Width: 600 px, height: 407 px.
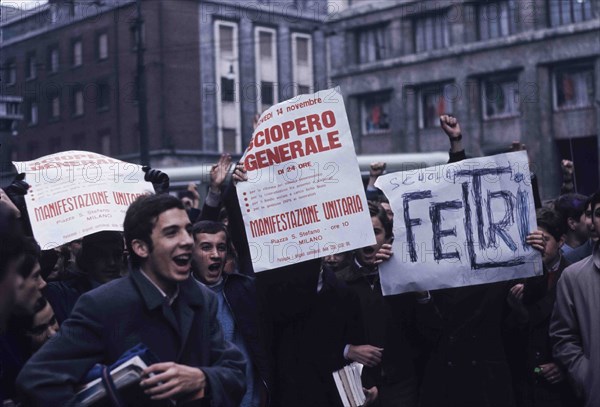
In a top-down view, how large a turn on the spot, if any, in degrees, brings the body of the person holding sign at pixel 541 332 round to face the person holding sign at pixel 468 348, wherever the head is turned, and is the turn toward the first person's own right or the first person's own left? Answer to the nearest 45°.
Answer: approximately 45° to the first person's own right

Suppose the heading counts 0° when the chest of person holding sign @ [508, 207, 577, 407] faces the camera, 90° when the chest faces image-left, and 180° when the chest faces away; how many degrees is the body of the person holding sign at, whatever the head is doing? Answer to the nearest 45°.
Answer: approximately 45°

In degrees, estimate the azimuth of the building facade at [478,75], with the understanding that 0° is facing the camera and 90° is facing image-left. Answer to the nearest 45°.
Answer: approximately 45°

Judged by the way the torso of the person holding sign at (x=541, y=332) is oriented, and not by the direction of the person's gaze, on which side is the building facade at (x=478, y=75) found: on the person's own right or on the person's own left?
on the person's own right

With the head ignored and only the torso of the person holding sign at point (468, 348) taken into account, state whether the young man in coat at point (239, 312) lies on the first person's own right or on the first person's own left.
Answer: on the first person's own right

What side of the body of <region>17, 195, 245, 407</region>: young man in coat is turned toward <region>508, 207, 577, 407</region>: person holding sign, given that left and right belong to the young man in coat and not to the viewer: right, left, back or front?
left

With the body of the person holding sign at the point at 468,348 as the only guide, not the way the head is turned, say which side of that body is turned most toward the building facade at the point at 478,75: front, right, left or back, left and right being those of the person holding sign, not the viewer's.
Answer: back
